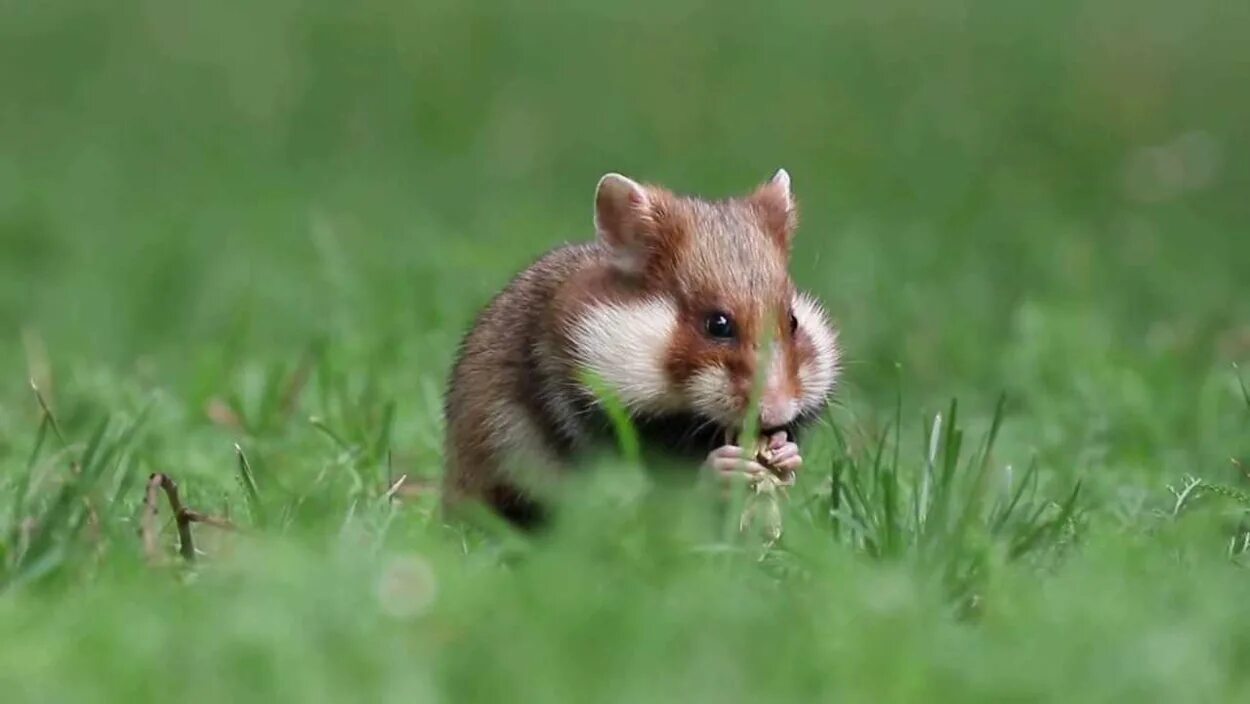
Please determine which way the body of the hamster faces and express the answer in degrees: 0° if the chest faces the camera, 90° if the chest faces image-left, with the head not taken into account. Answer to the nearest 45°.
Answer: approximately 315°
